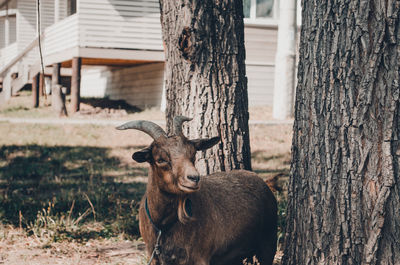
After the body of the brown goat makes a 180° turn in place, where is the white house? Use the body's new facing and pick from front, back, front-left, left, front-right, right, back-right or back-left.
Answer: front-left

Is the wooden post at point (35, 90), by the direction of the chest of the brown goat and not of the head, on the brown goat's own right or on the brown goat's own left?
on the brown goat's own right

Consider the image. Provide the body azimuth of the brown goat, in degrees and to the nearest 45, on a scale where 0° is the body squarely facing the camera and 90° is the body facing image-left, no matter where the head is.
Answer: approximately 45°

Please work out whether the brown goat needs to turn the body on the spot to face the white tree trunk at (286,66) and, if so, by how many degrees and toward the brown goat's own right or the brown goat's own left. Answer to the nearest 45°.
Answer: approximately 135° to the brown goat's own right

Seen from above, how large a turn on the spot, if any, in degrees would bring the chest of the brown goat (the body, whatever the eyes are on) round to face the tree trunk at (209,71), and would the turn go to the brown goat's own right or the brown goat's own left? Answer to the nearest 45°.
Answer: approximately 135° to the brown goat's own right
